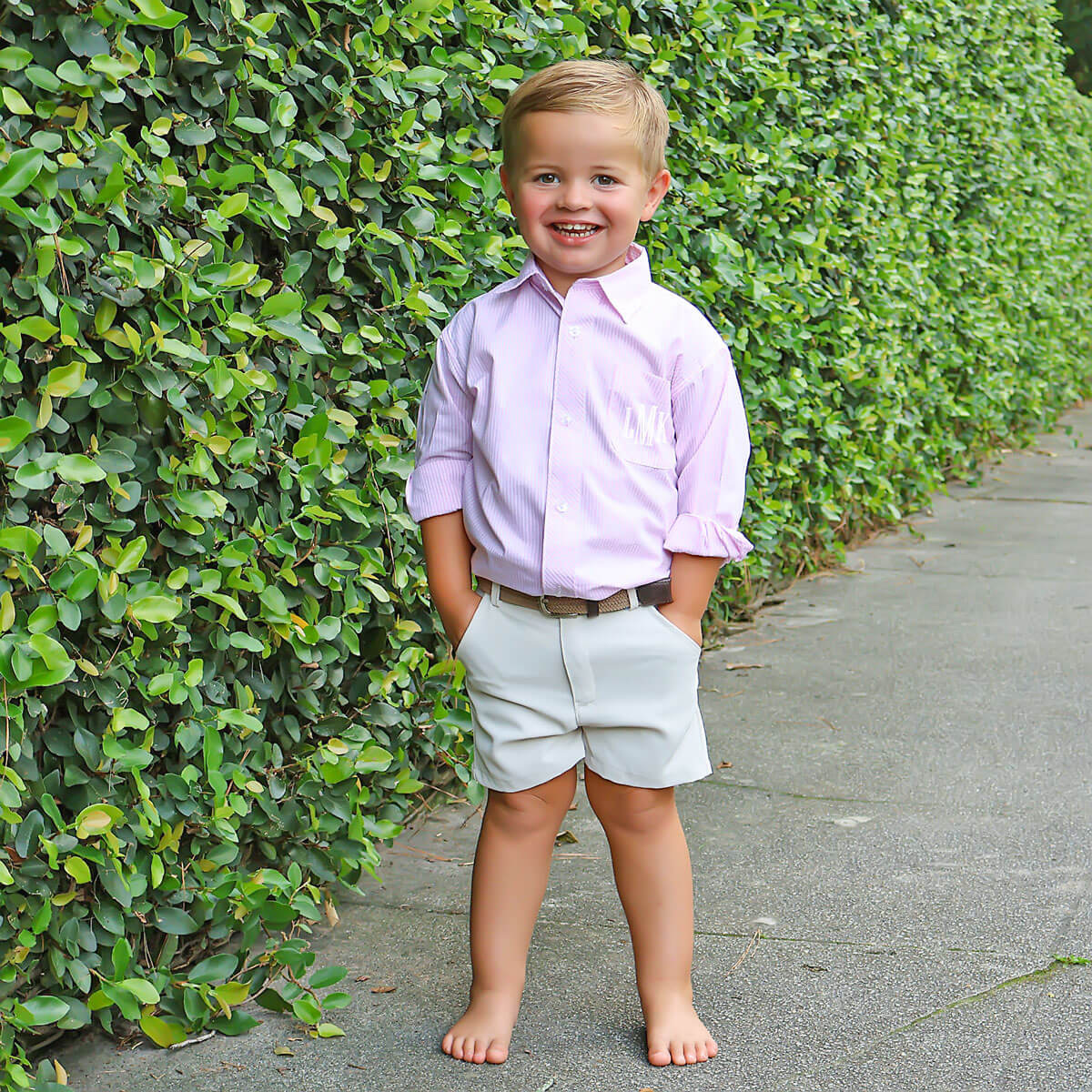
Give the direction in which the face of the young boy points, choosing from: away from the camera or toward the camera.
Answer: toward the camera

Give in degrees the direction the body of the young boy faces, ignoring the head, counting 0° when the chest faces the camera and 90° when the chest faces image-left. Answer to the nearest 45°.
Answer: approximately 0°
